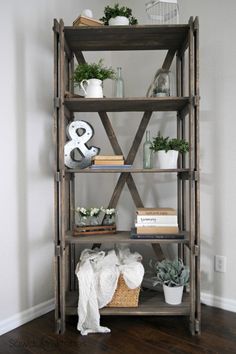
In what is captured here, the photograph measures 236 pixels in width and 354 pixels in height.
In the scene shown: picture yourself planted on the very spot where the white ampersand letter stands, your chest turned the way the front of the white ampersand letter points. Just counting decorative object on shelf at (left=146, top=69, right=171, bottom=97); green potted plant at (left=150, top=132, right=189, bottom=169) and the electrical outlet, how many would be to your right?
0

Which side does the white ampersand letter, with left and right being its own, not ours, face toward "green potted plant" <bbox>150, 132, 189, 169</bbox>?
left

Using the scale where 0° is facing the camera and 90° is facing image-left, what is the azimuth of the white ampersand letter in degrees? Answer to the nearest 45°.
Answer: approximately 0°

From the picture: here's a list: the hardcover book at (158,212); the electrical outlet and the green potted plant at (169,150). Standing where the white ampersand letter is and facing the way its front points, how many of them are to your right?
0

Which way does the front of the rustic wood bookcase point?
toward the camera
